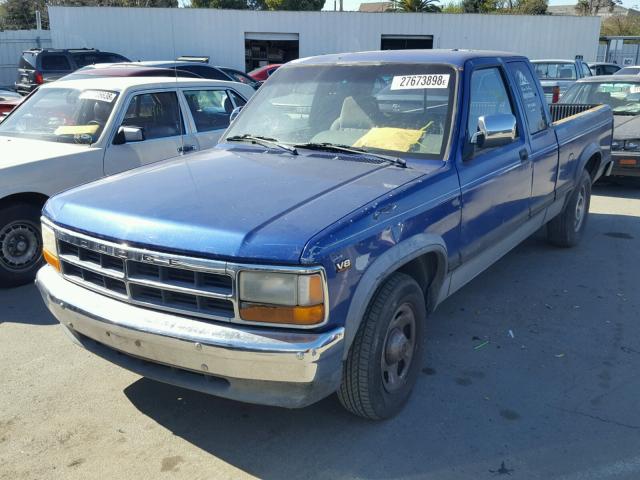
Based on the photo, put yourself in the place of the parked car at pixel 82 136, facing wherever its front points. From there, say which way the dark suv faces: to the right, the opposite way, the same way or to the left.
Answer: the opposite way

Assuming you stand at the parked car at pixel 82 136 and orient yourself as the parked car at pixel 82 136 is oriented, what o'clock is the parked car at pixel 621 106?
the parked car at pixel 621 106 is roughly at 7 o'clock from the parked car at pixel 82 136.

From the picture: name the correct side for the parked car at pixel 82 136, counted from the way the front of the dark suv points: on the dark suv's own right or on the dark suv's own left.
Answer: on the dark suv's own right

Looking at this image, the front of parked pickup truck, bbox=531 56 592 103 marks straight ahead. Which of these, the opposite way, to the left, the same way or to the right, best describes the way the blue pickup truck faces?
the opposite way

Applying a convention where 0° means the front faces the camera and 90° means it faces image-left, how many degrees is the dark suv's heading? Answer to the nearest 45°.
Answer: approximately 225°

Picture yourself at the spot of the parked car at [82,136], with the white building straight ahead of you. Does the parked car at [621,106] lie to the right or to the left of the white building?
right

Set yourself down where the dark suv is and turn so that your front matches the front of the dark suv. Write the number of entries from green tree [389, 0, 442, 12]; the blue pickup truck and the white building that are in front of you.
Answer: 2

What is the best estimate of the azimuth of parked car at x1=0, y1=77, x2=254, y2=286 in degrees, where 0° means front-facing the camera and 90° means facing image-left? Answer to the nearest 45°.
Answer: approximately 45°

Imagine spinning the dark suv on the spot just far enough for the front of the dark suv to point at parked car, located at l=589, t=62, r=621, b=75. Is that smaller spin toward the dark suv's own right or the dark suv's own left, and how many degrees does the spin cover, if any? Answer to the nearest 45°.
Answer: approximately 45° to the dark suv's own right

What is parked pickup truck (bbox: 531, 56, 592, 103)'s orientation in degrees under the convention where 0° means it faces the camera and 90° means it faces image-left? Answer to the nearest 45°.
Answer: approximately 225°
